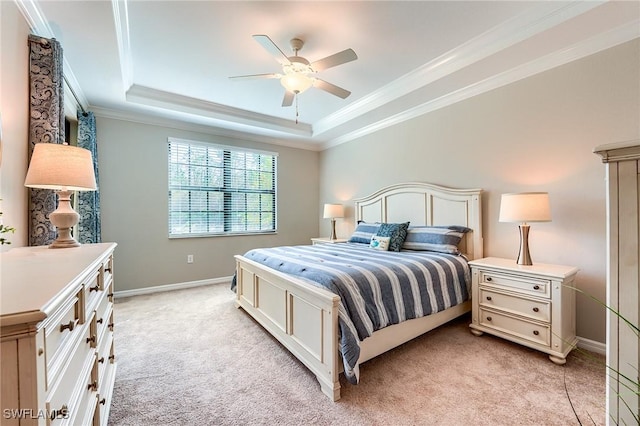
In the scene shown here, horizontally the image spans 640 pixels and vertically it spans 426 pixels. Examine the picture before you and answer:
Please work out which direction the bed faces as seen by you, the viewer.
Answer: facing the viewer and to the left of the viewer

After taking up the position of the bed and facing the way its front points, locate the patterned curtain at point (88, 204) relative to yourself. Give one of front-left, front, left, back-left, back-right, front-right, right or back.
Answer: front-right

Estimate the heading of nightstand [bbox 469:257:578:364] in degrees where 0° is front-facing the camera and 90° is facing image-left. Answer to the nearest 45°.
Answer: approximately 45°

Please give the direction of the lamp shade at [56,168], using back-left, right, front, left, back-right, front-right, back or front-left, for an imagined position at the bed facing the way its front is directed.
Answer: front

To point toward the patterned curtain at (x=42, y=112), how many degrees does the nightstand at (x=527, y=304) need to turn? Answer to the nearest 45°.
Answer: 0° — it already faces it

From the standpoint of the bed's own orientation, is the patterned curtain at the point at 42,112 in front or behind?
in front

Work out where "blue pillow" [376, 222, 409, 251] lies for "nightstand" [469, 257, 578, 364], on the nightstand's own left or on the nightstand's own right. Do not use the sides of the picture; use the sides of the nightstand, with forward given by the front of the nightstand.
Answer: on the nightstand's own right

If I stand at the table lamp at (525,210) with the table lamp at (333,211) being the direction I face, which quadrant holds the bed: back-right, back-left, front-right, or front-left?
front-left
